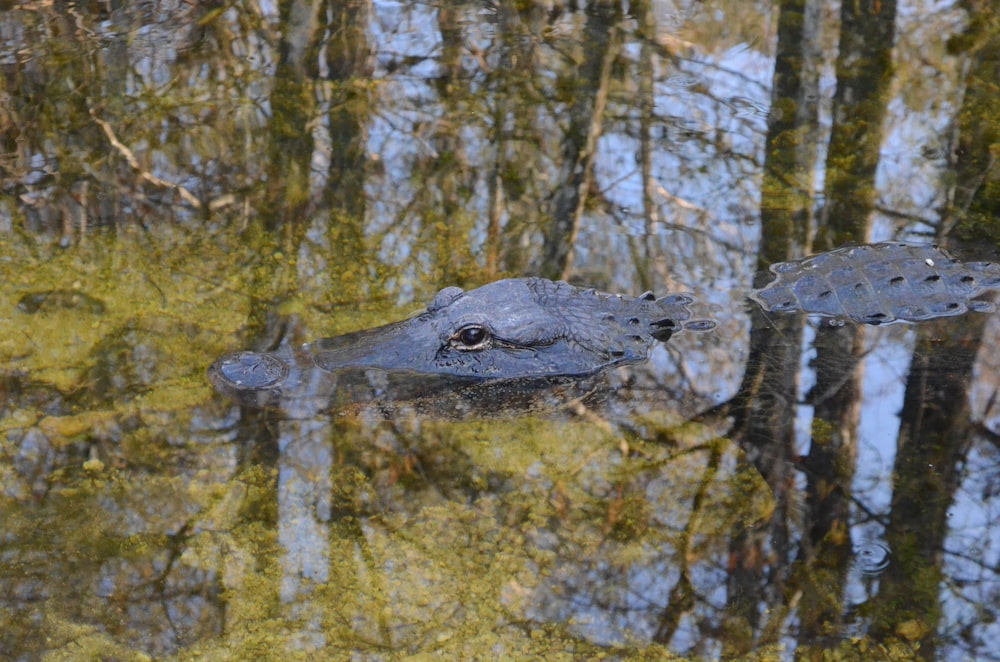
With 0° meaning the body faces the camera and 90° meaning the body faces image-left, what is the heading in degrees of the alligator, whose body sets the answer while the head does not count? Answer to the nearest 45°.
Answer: approximately 90°
